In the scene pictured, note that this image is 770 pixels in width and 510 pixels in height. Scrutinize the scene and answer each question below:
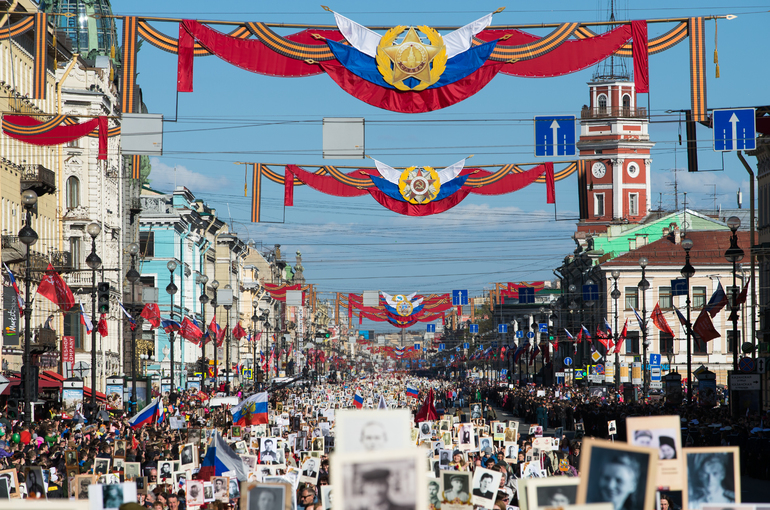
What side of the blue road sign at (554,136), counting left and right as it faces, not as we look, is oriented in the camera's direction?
front

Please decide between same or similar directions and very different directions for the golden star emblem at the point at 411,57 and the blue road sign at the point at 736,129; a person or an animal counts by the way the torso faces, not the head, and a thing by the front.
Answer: same or similar directions

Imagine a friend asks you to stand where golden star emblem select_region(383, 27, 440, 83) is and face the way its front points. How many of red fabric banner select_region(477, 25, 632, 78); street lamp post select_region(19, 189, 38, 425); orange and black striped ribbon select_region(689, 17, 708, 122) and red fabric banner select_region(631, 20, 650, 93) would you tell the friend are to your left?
3

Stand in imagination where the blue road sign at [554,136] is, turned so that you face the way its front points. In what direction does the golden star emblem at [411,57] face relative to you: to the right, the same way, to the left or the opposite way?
the same way

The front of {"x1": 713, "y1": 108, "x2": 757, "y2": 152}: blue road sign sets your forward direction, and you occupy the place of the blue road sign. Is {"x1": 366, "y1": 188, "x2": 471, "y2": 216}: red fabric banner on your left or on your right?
on your right

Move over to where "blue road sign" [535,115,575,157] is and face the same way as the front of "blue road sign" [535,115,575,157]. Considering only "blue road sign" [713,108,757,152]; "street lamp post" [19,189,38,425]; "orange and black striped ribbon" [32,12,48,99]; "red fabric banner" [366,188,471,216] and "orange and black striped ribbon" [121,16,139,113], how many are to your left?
1

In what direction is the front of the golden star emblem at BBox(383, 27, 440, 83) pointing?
toward the camera

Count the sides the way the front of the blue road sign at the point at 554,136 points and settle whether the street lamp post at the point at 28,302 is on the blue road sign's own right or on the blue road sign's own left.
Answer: on the blue road sign's own right

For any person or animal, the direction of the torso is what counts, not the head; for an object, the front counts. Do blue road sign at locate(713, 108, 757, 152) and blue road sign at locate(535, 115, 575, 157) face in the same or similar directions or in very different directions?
same or similar directions

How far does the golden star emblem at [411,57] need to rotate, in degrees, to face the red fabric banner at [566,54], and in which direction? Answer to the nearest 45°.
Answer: approximately 90° to its left

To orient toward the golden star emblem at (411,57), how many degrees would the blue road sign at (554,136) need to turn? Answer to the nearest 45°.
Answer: approximately 45° to its right

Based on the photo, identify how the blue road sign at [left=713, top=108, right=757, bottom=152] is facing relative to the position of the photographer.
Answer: facing the viewer

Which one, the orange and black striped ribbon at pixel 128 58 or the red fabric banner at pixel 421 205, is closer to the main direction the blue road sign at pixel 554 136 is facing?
the orange and black striped ribbon

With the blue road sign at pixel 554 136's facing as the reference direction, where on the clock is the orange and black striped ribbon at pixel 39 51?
The orange and black striped ribbon is roughly at 2 o'clock from the blue road sign.

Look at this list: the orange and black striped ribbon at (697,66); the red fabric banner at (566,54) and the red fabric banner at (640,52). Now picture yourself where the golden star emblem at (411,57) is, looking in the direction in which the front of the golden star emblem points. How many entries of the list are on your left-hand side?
3

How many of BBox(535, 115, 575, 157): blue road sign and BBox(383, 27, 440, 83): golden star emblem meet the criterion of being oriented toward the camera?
2
